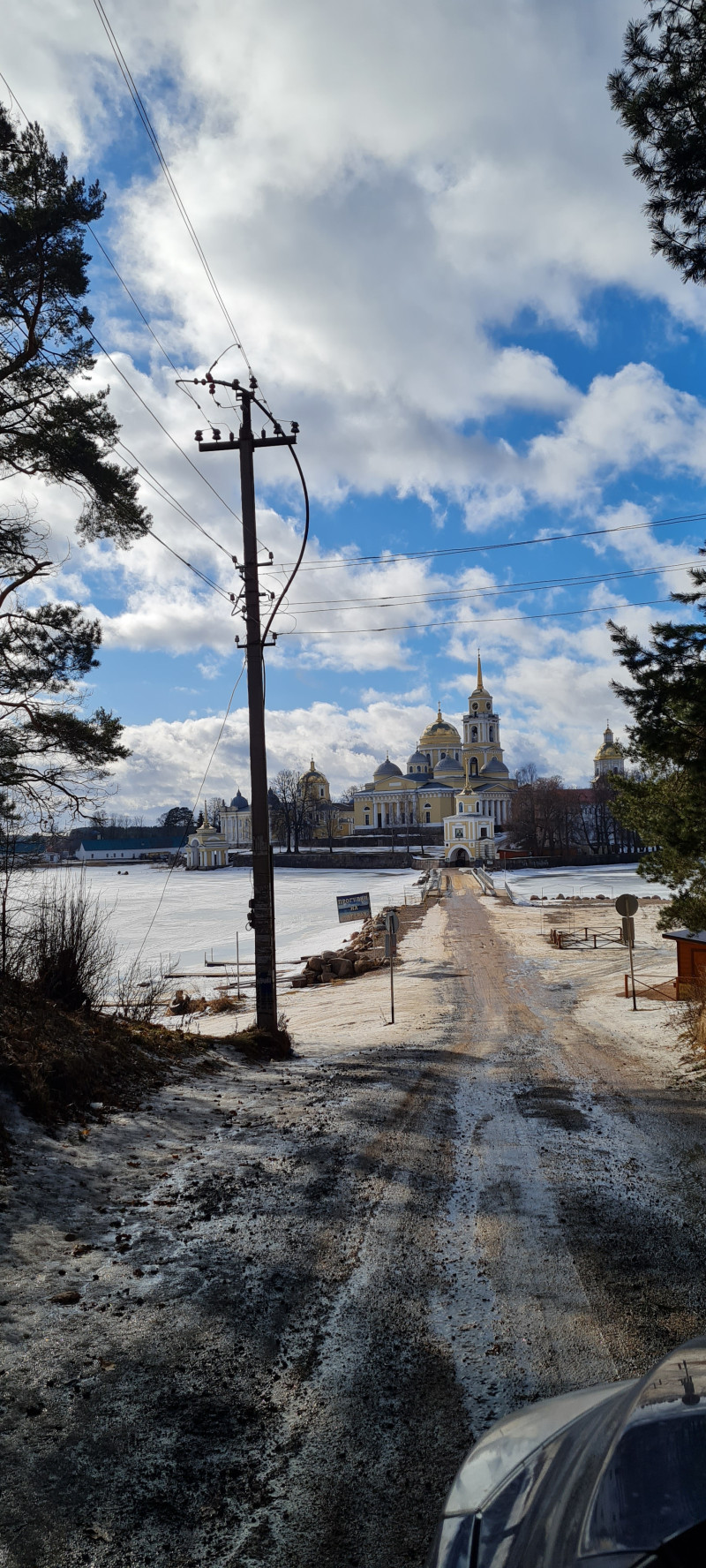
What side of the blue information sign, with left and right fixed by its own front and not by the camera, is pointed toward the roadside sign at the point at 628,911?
front

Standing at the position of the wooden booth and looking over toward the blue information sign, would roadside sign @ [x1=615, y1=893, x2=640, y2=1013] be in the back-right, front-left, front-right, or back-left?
front-left

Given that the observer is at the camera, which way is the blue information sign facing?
facing the viewer

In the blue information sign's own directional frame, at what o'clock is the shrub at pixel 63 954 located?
The shrub is roughly at 12 o'clock from the blue information sign.

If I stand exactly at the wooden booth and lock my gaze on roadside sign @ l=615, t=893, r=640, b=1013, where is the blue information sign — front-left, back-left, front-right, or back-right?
front-right

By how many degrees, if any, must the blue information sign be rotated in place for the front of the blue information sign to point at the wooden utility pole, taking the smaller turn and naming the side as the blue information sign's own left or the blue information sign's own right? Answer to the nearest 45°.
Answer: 0° — it already faces it
